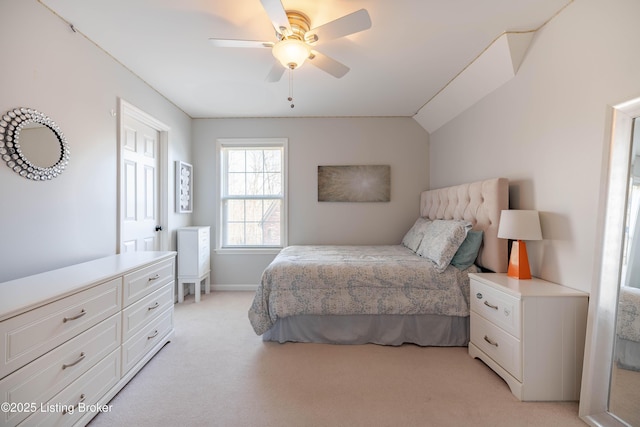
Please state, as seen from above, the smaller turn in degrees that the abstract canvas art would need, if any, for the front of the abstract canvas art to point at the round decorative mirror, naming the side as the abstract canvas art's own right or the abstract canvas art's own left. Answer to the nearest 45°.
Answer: approximately 45° to the abstract canvas art's own right

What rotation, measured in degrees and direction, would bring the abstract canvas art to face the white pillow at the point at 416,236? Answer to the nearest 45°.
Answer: approximately 45° to its left

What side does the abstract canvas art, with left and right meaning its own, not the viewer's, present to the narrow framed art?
right

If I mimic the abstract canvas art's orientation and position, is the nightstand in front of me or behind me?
in front

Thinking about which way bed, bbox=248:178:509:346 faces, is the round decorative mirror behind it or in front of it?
in front

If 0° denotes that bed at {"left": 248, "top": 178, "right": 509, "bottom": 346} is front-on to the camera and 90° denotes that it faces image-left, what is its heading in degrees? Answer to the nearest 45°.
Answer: approximately 90°

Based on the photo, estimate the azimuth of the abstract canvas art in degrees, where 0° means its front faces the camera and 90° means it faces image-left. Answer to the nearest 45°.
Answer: approximately 0°

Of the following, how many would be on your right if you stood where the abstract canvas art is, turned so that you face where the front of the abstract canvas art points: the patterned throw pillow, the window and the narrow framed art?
2

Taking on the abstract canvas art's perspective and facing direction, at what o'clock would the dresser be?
The dresser is roughly at 1 o'clock from the abstract canvas art.

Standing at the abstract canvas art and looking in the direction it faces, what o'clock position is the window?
The window is roughly at 3 o'clock from the abstract canvas art.

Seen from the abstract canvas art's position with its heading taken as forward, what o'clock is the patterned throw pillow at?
The patterned throw pillow is roughly at 11 o'clock from the abstract canvas art.

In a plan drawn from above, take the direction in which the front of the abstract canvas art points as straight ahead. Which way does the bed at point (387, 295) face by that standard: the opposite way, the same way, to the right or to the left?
to the right

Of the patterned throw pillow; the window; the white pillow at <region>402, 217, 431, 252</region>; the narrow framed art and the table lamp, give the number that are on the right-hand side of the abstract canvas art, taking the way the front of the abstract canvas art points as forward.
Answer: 2

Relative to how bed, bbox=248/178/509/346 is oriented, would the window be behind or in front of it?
in front
